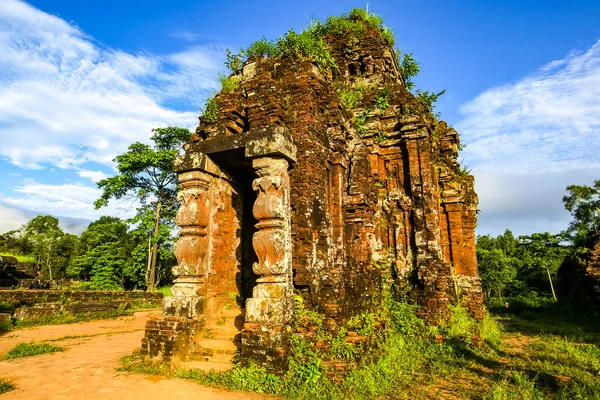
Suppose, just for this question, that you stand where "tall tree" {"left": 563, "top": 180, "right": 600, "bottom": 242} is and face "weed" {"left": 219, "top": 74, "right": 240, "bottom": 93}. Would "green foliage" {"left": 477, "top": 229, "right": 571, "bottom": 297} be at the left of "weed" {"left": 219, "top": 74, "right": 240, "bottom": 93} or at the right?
right

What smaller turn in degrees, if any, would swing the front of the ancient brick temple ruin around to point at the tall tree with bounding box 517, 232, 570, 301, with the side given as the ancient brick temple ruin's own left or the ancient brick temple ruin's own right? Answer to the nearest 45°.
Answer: approximately 180°

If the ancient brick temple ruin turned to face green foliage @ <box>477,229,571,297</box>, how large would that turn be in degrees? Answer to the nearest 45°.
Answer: approximately 180°

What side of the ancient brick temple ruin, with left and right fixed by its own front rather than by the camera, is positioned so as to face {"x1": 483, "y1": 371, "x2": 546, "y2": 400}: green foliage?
left

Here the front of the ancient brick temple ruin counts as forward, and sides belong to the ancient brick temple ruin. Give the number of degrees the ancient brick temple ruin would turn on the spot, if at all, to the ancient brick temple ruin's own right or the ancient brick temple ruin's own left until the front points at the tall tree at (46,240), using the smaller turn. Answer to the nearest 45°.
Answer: approximately 90° to the ancient brick temple ruin's own right

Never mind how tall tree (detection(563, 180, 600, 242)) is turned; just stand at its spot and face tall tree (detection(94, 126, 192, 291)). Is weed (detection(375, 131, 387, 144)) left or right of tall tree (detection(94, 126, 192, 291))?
left

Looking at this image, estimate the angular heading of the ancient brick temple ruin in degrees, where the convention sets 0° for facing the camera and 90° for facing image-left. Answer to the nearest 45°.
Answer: approximately 45°

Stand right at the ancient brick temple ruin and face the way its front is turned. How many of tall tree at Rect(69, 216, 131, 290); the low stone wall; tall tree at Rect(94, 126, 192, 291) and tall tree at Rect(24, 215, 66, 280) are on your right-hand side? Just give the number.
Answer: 4

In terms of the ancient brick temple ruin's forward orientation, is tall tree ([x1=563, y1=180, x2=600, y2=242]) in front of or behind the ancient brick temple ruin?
behind

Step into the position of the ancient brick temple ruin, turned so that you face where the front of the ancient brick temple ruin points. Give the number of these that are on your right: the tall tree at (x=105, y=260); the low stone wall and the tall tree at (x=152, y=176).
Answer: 3

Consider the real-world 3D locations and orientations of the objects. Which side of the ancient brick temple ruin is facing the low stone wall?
right
